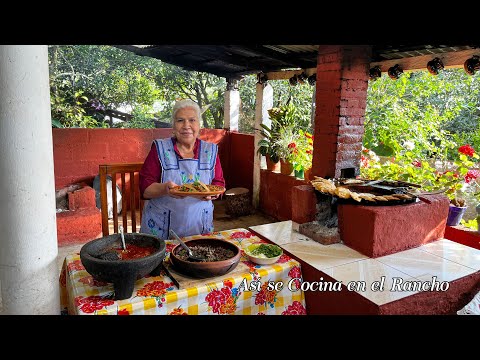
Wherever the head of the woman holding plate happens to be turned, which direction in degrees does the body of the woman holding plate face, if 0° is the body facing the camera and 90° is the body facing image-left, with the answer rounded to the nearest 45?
approximately 0°

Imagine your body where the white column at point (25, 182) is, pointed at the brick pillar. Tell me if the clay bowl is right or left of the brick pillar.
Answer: right

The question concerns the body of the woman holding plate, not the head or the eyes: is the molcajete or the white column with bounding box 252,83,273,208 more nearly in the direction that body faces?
the molcajete

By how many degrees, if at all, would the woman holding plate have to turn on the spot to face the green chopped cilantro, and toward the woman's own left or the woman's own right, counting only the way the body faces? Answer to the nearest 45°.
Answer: approximately 45° to the woman's own left

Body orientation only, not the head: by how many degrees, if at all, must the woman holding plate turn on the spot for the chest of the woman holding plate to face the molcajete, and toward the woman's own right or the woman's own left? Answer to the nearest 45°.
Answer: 0° — they already face it

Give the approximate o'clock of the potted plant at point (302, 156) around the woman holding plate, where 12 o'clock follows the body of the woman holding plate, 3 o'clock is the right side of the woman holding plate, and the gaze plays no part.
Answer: The potted plant is roughly at 7 o'clock from the woman holding plate.

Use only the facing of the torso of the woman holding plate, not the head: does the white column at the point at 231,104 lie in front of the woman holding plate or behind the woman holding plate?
behind

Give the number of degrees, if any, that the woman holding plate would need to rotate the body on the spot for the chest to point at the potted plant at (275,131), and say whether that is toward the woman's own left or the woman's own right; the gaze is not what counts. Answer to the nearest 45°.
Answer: approximately 135° to the woman's own left

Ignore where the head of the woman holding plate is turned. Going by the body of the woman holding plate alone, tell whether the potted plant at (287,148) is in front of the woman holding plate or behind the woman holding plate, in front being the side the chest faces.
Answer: behind

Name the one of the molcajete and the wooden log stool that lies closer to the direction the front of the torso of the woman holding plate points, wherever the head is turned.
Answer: the molcajete

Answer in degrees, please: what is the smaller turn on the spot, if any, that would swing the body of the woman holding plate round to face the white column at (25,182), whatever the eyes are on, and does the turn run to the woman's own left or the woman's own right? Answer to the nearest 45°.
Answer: approximately 45° to the woman's own right

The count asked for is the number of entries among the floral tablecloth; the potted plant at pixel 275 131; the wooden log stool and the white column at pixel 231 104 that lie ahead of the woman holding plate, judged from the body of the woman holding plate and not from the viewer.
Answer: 1

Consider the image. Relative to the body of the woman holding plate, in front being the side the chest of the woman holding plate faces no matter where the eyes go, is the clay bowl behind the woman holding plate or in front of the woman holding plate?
in front

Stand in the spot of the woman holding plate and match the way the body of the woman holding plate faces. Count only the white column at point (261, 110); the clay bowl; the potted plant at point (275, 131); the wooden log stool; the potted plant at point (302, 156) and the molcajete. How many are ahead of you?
2

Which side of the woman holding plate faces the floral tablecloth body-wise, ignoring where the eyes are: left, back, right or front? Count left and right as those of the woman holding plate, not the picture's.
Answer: front

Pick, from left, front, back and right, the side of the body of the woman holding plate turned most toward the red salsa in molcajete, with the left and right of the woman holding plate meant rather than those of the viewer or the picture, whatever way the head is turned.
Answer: front
